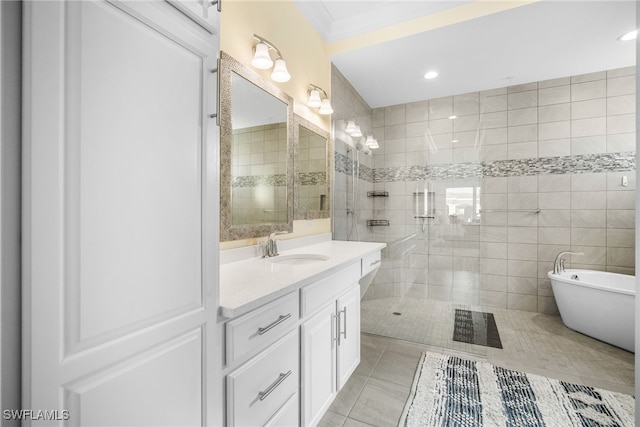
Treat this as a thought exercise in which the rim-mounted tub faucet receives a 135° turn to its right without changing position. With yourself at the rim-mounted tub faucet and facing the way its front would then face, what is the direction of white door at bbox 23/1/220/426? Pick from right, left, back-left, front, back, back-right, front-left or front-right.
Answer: front-left

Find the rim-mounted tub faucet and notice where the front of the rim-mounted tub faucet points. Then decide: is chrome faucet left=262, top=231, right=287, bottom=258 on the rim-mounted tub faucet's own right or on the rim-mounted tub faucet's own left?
on the rim-mounted tub faucet's own right

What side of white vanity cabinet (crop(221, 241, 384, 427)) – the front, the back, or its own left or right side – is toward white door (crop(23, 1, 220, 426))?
right

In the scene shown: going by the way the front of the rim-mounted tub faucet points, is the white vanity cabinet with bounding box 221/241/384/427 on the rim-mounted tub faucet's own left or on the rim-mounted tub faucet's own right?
on the rim-mounted tub faucet's own right

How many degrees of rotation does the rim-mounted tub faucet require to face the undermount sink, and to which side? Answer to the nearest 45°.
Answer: approximately 135° to its right

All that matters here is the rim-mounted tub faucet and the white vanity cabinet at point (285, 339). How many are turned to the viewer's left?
0

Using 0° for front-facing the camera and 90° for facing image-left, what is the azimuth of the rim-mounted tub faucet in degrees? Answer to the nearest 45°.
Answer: approximately 270°

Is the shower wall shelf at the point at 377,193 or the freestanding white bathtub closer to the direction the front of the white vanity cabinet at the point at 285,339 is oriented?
the freestanding white bathtub

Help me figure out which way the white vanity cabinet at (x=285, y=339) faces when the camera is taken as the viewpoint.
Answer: facing the viewer and to the right of the viewer
